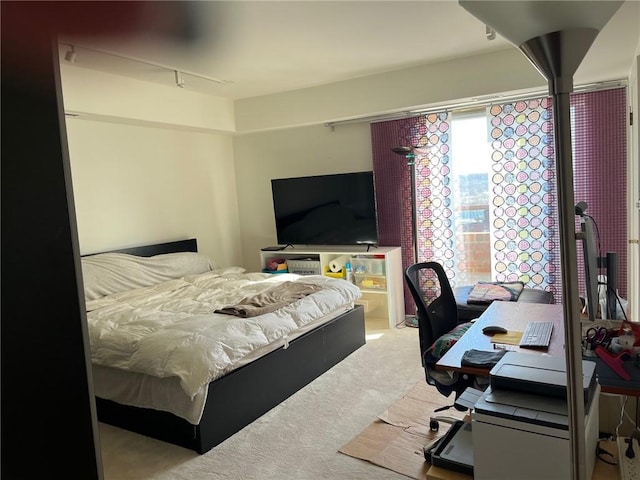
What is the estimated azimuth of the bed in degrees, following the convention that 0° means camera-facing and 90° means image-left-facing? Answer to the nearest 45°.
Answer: approximately 315°

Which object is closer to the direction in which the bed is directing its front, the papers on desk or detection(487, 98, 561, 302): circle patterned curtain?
the papers on desk

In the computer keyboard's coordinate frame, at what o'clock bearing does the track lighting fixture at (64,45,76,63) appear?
The track lighting fixture is roughly at 12 o'clock from the computer keyboard.

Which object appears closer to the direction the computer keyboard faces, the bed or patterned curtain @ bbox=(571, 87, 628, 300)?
the bed

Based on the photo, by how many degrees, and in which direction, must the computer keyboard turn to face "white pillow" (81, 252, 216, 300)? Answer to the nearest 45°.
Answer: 0° — it already faces it

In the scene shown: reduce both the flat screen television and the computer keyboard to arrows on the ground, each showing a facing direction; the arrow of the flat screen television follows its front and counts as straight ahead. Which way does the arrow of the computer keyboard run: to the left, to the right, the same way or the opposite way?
to the right

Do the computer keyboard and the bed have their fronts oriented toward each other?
yes

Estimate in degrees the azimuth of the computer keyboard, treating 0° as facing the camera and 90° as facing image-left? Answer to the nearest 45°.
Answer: approximately 90°

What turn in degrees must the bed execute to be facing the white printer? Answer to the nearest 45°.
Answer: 0° — it already faces it

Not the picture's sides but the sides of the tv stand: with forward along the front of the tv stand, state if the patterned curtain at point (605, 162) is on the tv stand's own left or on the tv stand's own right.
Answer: on the tv stand's own left

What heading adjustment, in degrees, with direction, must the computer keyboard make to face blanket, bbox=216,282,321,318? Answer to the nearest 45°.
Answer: approximately 45° to its right

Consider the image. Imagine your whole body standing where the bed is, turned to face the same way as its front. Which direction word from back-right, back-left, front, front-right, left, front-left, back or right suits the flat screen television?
left

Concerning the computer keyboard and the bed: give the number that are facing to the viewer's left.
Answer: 1
